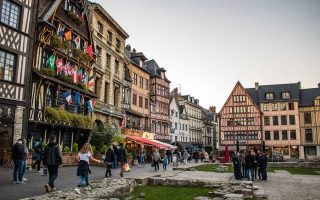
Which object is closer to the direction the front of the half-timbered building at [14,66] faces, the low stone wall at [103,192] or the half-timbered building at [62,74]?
the low stone wall

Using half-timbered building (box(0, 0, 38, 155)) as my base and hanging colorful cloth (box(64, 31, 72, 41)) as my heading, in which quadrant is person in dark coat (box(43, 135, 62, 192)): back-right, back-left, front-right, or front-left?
back-right

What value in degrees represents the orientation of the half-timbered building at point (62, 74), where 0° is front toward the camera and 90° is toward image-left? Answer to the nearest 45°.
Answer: approximately 315°

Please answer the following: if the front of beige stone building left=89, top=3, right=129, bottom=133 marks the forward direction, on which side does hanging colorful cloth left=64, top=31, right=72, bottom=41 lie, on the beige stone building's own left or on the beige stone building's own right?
on the beige stone building's own right

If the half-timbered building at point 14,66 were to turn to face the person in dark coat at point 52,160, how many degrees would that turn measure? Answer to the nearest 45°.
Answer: approximately 45° to its right

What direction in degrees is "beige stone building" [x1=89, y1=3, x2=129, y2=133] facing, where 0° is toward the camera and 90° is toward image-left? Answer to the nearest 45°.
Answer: approximately 315°

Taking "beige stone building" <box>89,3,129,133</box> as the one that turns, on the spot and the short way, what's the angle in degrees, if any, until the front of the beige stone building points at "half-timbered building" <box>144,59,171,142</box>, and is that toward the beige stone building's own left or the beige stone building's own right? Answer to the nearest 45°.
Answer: approximately 90° to the beige stone building's own left

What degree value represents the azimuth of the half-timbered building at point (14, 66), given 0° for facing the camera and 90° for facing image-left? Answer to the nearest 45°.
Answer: approximately 315°

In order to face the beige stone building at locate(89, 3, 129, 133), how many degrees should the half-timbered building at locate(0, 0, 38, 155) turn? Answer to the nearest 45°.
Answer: approximately 90° to its left
